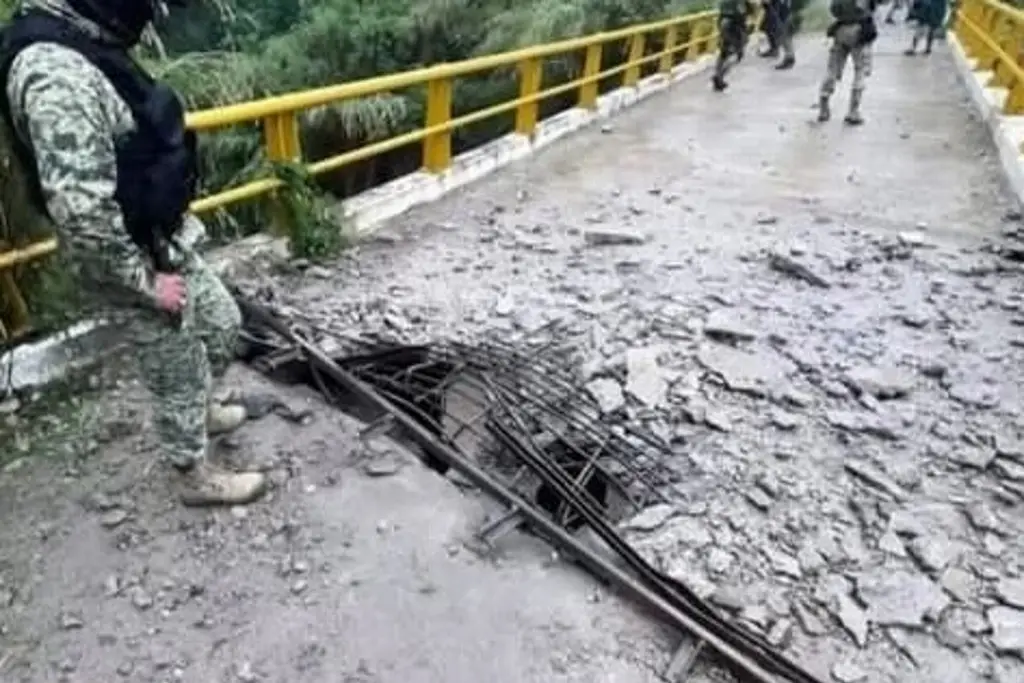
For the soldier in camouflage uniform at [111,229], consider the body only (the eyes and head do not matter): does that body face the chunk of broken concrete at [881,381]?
yes

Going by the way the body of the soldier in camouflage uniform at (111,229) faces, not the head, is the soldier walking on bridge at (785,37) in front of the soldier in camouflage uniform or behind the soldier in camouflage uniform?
in front

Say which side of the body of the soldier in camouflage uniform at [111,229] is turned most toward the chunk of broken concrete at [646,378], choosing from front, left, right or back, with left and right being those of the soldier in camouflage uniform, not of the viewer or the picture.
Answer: front

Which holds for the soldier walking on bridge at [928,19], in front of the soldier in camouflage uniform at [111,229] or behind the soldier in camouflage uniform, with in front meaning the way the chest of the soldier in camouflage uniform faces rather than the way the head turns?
in front

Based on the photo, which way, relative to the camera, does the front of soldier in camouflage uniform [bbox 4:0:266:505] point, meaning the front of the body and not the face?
to the viewer's right
